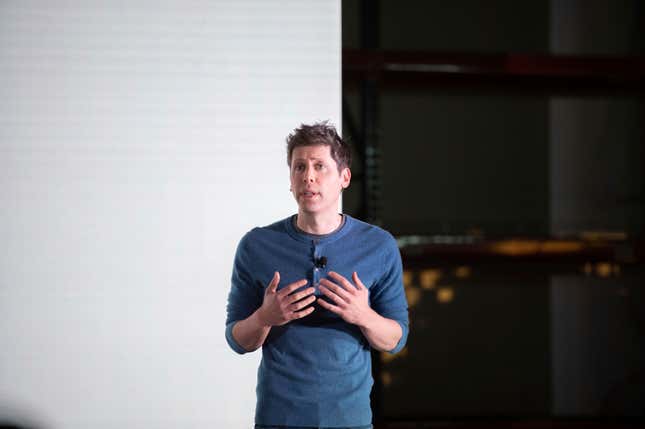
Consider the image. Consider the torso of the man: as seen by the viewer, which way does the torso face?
toward the camera
